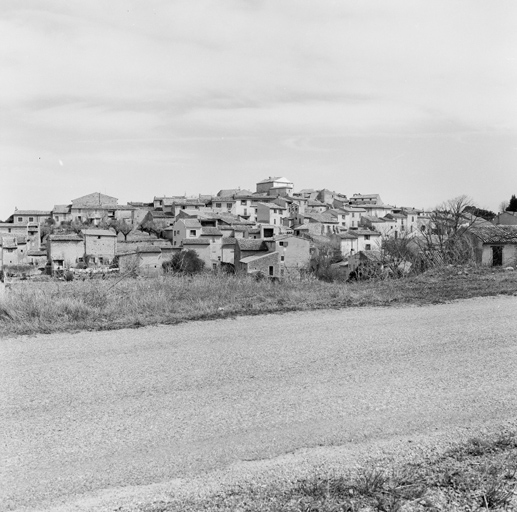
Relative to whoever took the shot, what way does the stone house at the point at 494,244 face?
facing the viewer
